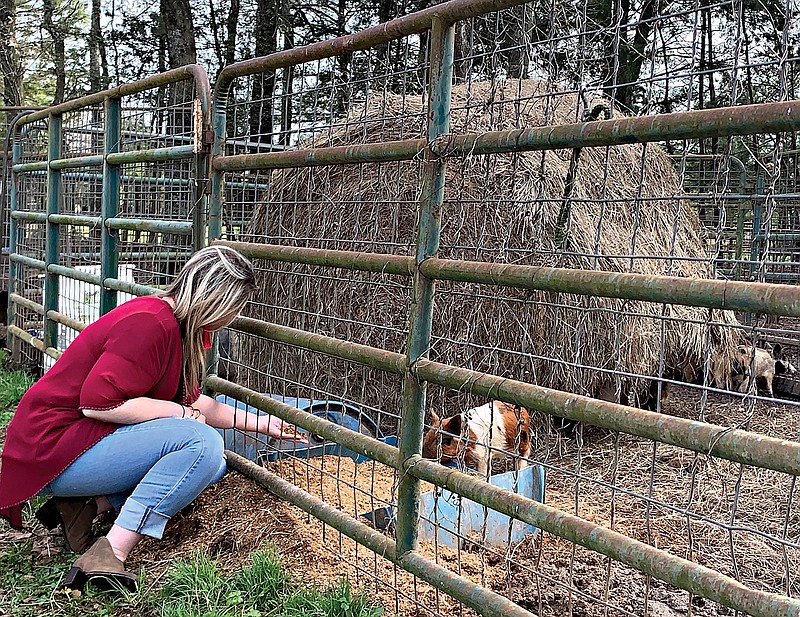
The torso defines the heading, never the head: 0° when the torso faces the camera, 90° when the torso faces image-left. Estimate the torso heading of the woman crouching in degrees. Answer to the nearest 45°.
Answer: approximately 270°

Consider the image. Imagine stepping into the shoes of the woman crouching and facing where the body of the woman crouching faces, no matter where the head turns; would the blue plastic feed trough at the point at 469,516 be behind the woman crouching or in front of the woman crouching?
in front

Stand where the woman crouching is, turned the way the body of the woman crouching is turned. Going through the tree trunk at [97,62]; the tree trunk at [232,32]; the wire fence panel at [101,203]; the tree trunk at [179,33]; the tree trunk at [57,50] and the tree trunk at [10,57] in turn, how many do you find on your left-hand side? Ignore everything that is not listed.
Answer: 6

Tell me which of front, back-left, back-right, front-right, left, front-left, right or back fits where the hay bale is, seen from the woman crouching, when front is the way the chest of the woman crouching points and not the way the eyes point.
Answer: front-left

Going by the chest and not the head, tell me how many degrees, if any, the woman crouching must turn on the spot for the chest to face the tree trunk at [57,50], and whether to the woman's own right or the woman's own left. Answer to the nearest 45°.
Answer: approximately 90° to the woman's own left

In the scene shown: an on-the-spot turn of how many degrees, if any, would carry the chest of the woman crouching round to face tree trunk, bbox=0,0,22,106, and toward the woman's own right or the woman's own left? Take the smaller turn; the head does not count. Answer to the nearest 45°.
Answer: approximately 90° to the woman's own left

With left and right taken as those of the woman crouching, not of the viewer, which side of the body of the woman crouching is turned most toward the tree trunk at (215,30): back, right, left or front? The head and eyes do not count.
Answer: left

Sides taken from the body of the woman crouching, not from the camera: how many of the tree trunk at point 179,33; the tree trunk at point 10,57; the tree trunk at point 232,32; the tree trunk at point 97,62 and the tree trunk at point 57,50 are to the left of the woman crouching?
5

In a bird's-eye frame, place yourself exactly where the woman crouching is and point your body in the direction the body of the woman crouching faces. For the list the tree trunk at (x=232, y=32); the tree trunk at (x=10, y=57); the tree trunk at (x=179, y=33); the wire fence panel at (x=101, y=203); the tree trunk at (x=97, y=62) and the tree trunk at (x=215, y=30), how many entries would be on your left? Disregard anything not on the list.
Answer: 6

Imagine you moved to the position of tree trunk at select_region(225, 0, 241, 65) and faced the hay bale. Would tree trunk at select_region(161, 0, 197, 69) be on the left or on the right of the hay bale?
right

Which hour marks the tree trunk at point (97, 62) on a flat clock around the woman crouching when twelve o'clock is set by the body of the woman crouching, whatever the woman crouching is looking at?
The tree trunk is roughly at 9 o'clock from the woman crouching.

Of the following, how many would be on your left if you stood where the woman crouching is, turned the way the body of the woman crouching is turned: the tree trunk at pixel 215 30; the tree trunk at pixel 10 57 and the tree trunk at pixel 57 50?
3

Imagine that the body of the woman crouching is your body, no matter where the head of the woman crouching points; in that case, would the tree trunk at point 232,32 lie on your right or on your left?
on your left

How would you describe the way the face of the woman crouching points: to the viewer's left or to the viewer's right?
to the viewer's right
